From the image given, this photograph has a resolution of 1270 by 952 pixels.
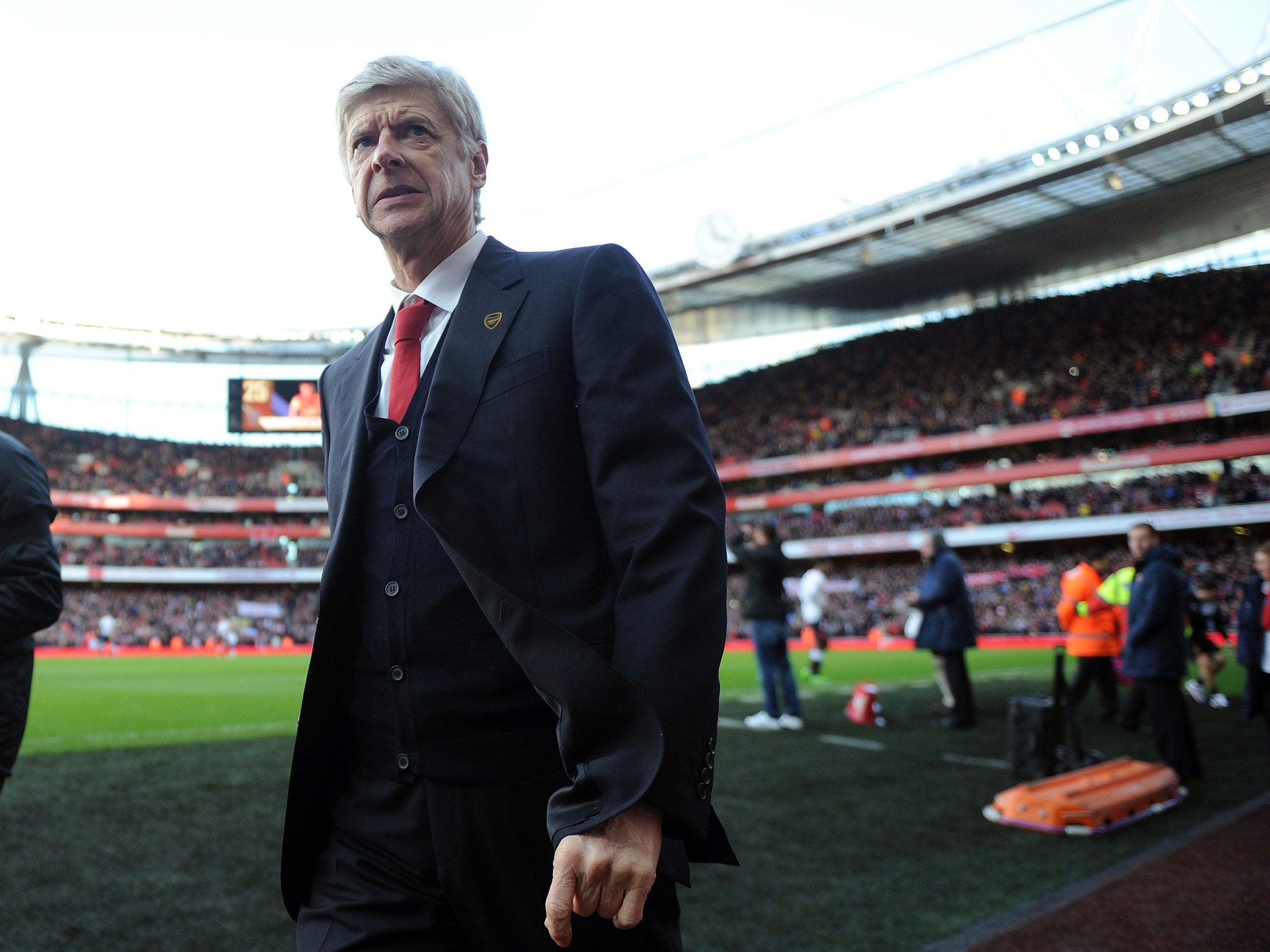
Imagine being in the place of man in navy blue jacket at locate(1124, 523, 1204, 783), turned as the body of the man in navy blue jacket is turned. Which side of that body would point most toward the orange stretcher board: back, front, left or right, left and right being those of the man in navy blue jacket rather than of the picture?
left

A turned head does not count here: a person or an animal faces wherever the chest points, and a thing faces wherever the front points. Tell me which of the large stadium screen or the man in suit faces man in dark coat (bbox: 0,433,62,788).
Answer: the large stadium screen

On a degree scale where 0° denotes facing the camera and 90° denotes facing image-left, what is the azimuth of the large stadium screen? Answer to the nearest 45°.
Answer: approximately 0°

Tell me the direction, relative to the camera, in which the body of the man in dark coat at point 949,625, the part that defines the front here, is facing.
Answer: to the viewer's left

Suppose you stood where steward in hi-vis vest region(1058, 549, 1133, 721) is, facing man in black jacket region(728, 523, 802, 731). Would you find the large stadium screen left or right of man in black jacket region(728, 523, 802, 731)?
right

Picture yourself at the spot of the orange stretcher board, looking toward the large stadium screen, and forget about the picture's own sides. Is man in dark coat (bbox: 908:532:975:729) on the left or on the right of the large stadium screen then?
right

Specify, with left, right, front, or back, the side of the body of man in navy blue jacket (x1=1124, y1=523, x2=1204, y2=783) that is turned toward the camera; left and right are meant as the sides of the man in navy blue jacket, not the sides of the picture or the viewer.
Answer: left

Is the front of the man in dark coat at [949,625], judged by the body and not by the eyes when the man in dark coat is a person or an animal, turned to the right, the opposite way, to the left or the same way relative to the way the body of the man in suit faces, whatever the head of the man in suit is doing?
to the right

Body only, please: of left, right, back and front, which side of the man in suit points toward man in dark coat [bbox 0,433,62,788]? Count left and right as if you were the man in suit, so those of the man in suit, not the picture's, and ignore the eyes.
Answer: right

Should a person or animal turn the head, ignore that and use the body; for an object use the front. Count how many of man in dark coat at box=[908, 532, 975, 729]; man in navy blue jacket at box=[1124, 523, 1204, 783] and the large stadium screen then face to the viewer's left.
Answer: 2

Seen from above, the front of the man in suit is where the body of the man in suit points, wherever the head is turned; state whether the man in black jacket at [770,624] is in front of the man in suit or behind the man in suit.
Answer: behind

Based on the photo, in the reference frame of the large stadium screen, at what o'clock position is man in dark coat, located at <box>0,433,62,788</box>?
The man in dark coat is roughly at 12 o'clock from the large stadium screen.
